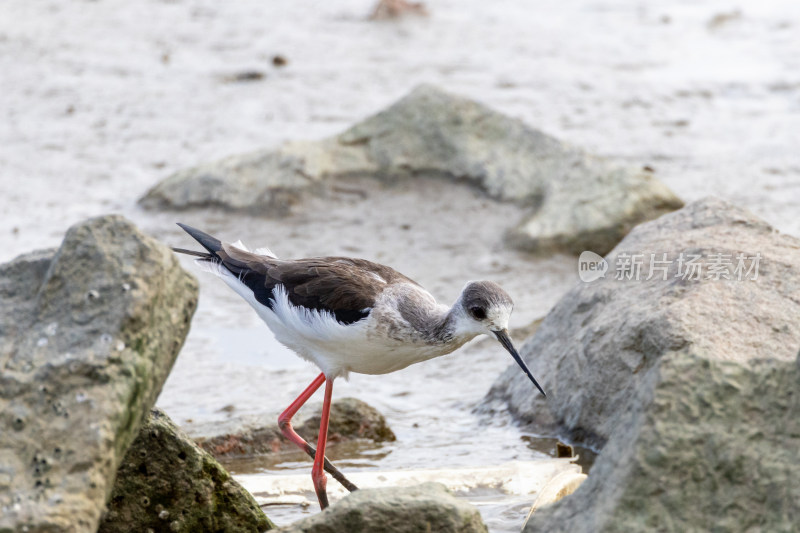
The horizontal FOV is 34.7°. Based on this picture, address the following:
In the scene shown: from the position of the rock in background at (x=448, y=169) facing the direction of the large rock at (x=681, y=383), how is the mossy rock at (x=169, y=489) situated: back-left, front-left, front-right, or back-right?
front-right

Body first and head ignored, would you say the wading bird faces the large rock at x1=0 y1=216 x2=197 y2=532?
no

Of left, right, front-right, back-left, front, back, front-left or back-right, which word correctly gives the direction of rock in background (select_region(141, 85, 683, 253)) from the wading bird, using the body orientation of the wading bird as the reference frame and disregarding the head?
left

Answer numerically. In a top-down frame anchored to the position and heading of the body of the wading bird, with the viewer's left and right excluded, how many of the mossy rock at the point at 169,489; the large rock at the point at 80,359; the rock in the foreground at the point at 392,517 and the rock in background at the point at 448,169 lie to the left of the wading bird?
1

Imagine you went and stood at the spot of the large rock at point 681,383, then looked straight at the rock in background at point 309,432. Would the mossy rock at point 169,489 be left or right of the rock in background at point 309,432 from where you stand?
left

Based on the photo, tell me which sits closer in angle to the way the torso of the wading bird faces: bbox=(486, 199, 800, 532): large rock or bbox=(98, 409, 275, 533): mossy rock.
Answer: the large rock

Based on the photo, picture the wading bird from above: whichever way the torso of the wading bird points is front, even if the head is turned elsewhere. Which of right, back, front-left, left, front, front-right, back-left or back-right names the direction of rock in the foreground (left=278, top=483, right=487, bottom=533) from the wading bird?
right

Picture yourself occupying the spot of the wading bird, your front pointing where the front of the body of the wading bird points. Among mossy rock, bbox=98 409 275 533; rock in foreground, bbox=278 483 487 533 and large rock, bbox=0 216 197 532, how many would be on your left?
0

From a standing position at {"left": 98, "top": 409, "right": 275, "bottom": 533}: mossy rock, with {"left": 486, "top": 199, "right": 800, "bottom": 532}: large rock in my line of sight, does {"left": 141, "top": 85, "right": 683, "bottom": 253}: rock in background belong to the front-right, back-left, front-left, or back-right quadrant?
front-left

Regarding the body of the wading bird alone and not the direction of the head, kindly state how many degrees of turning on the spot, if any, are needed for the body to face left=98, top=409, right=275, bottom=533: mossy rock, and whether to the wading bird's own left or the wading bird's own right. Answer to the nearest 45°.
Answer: approximately 135° to the wading bird's own right

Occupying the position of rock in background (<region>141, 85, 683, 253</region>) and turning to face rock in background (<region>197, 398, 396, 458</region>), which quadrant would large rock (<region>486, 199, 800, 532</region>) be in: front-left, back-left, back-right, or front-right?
front-left

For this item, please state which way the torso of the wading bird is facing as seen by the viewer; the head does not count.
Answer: to the viewer's right

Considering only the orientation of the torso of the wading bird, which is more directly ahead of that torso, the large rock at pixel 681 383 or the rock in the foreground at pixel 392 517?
the large rock

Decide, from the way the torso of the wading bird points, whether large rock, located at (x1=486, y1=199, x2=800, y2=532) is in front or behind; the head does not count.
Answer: in front
